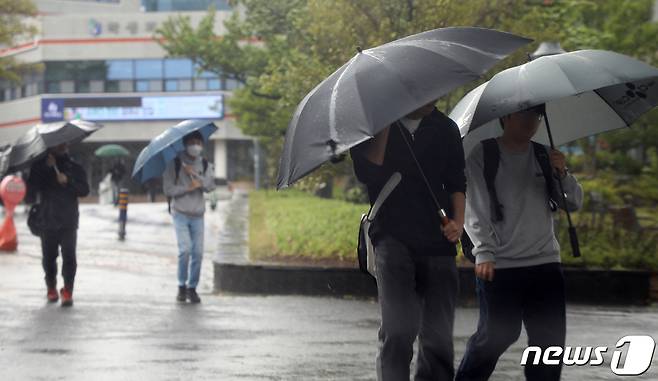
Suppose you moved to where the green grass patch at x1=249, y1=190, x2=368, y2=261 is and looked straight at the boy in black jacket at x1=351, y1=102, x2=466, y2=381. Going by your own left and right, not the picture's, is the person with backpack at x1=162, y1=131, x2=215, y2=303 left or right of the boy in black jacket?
right
